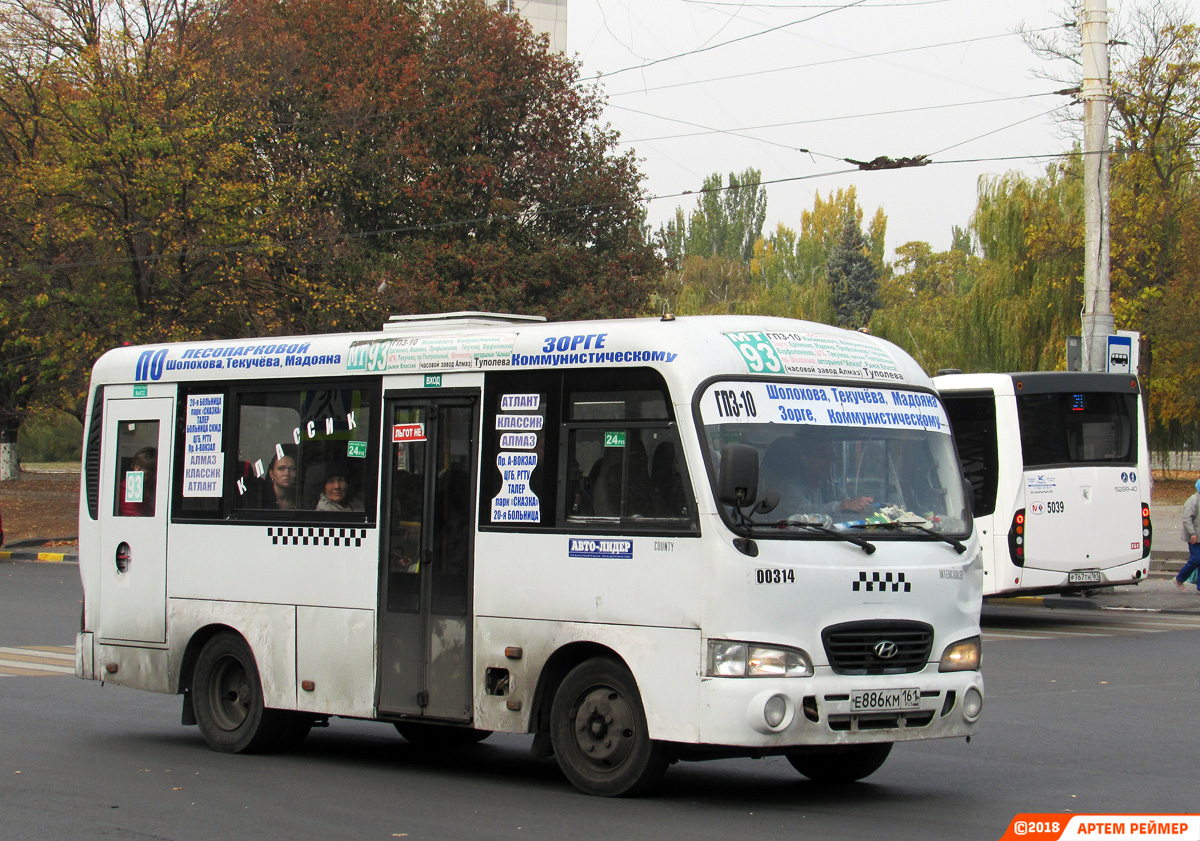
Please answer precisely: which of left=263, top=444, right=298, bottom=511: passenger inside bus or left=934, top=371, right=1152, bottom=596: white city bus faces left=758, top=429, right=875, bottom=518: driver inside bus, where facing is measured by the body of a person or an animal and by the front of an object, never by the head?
left=263, top=444, right=298, bottom=511: passenger inside bus

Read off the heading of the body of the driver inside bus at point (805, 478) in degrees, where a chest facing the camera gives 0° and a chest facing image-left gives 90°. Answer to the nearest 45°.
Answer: approximately 315°

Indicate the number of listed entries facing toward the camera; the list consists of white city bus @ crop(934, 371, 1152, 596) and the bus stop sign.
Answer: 1

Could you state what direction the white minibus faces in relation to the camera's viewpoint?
facing the viewer and to the right of the viewer

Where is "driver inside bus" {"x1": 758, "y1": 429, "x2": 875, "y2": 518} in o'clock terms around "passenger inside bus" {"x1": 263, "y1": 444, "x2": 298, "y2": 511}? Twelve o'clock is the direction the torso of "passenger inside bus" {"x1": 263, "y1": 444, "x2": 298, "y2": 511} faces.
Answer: "driver inside bus" {"x1": 758, "y1": 429, "x2": 875, "y2": 518} is roughly at 12 o'clock from "passenger inside bus" {"x1": 263, "y1": 444, "x2": 298, "y2": 511}.

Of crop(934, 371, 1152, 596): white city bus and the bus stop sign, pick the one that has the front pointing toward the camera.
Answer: the bus stop sign

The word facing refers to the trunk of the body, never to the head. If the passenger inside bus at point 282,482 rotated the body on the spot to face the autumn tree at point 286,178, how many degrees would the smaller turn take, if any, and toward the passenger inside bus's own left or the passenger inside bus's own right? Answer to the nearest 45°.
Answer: approximately 135° to the passenger inside bus's own left

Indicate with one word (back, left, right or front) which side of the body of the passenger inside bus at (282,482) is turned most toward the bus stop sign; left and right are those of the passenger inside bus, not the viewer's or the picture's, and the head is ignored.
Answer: left

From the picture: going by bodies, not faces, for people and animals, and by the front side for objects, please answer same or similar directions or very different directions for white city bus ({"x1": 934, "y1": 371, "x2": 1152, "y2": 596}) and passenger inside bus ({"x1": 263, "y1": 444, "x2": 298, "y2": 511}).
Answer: very different directions

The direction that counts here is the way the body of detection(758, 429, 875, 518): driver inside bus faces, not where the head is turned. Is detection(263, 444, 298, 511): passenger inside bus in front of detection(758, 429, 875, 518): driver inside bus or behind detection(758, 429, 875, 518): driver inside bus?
behind

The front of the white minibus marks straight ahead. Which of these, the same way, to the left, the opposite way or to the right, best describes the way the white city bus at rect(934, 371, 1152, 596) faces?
the opposite way

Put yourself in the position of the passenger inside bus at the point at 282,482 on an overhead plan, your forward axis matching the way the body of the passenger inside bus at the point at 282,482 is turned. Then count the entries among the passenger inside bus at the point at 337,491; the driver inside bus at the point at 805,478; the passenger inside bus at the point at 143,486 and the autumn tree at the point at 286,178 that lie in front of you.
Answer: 2

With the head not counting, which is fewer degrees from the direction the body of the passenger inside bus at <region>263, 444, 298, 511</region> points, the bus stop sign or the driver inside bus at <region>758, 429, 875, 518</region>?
the driver inside bus

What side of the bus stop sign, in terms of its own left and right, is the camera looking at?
front
